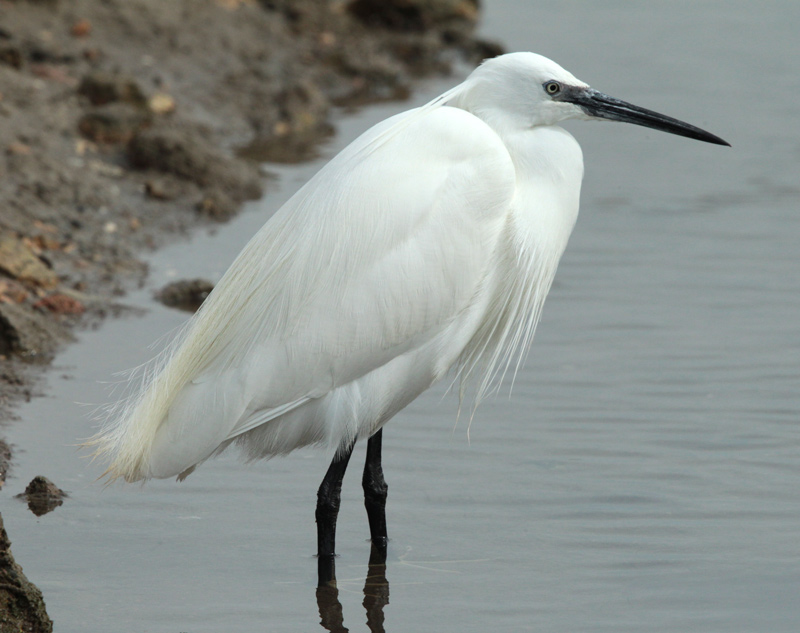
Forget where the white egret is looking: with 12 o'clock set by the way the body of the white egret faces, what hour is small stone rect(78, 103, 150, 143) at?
The small stone is roughly at 8 o'clock from the white egret.

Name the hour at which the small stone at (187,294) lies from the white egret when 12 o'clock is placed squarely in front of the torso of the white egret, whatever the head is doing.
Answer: The small stone is roughly at 8 o'clock from the white egret.

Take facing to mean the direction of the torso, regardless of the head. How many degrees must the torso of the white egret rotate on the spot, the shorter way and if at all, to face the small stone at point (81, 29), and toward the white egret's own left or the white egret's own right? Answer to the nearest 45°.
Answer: approximately 135° to the white egret's own left

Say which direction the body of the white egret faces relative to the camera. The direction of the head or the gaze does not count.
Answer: to the viewer's right
